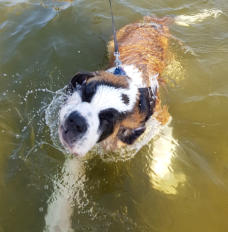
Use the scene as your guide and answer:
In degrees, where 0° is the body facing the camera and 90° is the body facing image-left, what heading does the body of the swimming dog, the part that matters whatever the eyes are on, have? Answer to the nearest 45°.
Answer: approximately 45°

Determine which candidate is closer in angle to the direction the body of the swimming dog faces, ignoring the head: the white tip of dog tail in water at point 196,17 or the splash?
the splash

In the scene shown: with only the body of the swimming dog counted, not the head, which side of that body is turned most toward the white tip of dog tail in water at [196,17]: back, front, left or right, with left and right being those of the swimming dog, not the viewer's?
back
